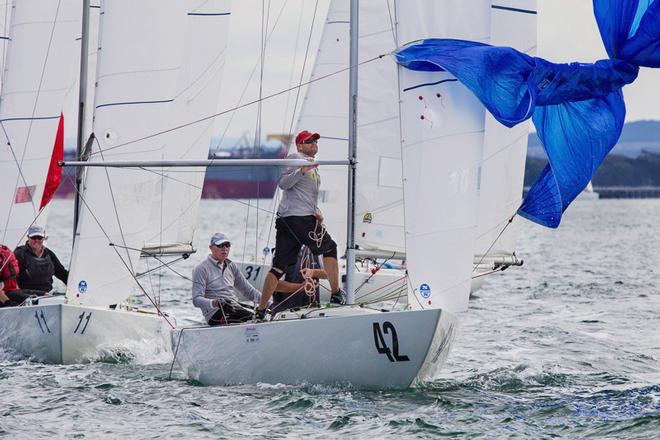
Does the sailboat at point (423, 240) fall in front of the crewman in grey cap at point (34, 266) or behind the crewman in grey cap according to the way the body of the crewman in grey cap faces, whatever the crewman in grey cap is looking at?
in front

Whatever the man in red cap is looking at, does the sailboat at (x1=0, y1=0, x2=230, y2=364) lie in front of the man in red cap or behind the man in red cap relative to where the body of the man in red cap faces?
behind

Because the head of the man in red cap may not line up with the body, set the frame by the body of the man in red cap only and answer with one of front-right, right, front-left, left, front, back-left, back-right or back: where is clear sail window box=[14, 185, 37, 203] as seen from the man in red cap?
back

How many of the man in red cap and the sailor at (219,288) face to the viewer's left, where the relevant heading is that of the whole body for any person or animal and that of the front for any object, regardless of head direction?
0

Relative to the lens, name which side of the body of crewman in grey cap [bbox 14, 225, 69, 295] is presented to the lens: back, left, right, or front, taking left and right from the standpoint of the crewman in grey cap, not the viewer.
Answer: front

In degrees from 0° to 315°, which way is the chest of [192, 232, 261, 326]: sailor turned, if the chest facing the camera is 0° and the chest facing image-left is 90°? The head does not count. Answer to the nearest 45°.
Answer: approximately 315°

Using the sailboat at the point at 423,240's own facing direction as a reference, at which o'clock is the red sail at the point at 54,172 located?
The red sail is roughly at 6 o'clock from the sailboat.

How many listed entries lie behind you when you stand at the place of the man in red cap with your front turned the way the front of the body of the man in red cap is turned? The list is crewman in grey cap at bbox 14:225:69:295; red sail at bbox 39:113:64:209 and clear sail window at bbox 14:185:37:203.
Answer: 3

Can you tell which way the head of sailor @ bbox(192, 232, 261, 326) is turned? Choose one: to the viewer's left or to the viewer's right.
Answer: to the viewer's right

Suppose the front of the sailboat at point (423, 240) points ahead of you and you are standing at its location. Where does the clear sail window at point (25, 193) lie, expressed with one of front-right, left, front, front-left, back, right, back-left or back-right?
back

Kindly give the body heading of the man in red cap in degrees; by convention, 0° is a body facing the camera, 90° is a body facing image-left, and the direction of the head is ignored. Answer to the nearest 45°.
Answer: approximately 315°
